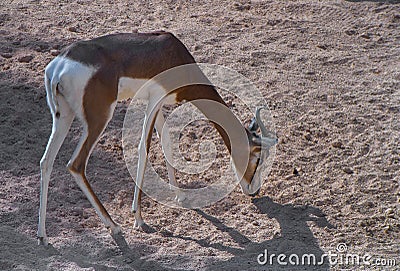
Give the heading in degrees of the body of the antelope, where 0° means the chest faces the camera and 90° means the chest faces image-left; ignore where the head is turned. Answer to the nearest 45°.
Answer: approximately 225°
